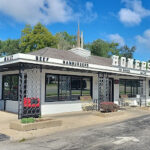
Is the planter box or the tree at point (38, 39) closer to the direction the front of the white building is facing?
the planter box

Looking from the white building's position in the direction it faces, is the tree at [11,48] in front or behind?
behind
